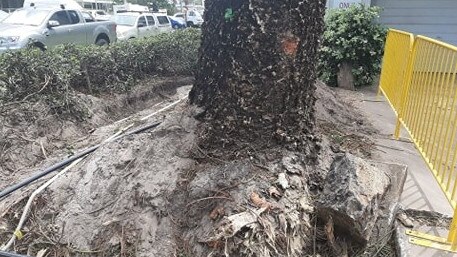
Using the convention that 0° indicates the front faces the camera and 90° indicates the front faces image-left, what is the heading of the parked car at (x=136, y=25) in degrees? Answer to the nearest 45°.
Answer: approximately 45°

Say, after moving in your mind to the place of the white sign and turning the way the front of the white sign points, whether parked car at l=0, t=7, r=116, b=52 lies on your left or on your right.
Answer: on your right

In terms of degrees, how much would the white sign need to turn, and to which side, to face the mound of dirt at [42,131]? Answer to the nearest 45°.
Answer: approximately 45° to its right

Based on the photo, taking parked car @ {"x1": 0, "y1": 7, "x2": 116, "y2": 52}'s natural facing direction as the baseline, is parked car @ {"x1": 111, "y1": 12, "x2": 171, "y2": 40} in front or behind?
behind

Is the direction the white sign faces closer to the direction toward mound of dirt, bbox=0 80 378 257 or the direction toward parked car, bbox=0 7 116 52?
the mound of dirt

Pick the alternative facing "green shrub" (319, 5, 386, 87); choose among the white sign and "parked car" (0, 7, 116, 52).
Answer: the white sign

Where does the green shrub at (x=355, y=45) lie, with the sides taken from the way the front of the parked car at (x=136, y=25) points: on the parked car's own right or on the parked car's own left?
on the parked car's own left
